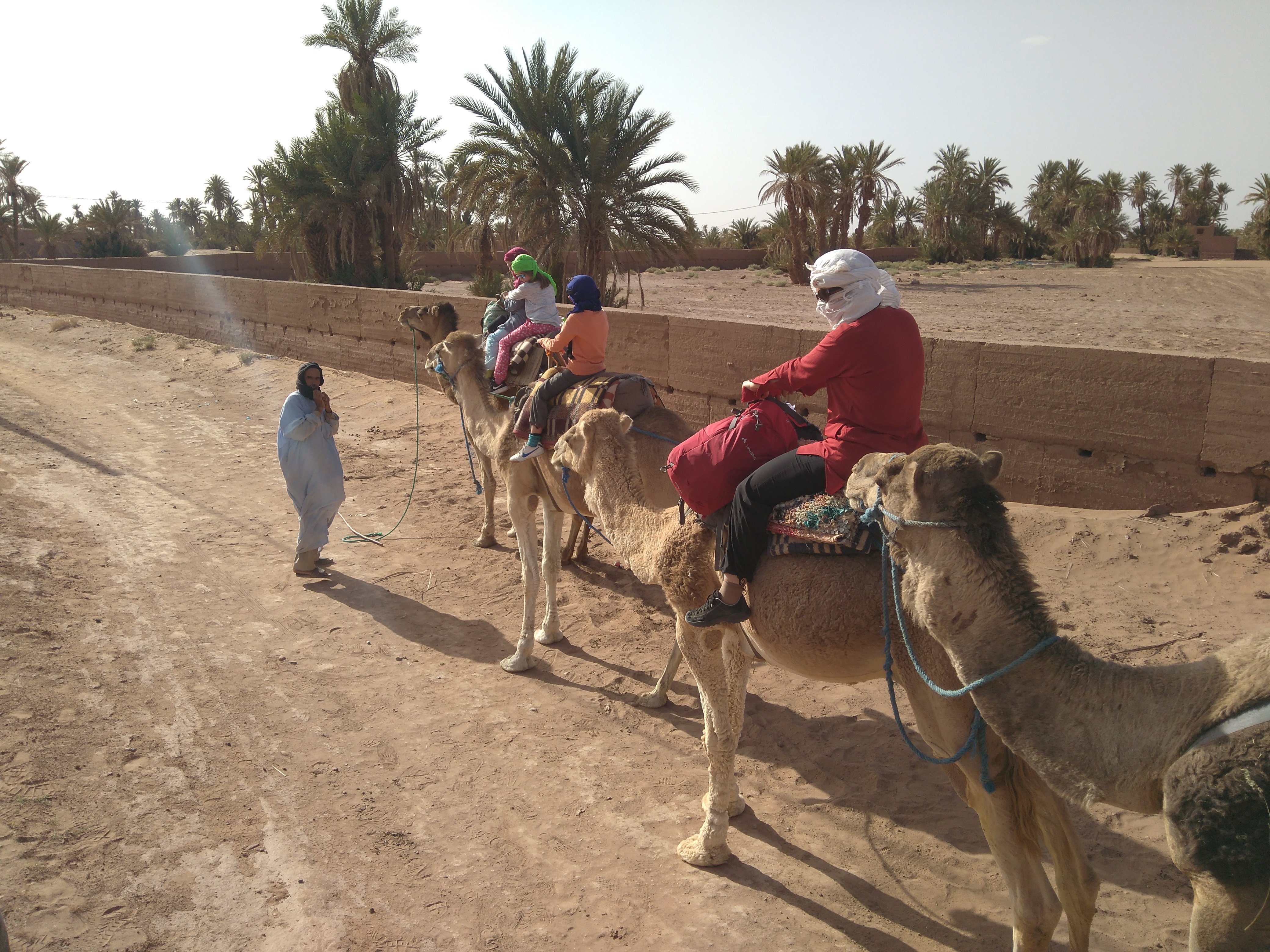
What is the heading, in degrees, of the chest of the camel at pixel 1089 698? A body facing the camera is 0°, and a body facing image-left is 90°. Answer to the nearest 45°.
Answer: approximately 90°

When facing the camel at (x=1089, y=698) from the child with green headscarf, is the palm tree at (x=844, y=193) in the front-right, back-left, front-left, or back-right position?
back-left

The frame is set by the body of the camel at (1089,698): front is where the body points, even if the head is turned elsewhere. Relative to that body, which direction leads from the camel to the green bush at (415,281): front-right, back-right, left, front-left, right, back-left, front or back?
front-right

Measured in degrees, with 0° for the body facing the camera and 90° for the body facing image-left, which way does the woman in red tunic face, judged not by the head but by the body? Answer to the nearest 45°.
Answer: approximately 90°

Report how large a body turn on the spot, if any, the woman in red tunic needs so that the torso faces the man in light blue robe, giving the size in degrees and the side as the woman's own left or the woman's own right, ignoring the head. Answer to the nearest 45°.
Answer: approximately 45° to the woman's own right

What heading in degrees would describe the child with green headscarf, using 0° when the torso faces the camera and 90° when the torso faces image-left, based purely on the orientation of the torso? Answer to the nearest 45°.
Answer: approximately 90°

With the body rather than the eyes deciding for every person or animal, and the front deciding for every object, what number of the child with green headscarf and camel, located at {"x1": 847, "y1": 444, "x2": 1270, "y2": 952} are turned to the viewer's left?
2

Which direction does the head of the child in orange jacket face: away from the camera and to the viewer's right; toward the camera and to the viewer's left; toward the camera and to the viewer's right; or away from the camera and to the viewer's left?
away from the camera and to the viewer's left

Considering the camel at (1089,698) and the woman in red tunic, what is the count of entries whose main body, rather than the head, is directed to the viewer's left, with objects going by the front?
2
